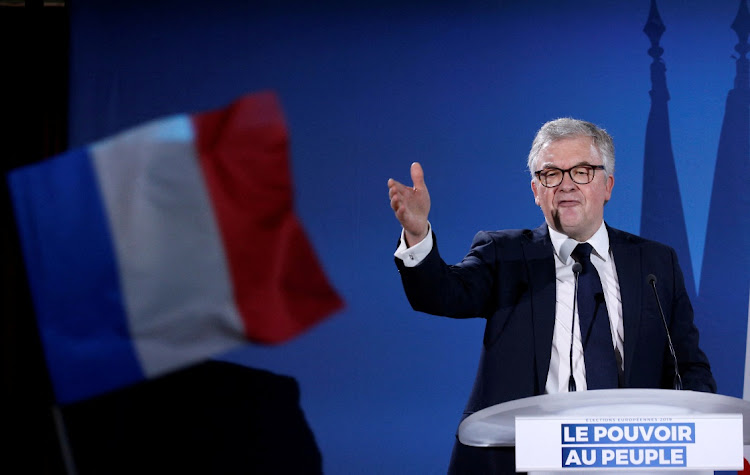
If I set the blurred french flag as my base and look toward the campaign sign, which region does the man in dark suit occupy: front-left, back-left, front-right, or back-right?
front-left

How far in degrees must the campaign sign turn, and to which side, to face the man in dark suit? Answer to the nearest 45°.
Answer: approximately 180°

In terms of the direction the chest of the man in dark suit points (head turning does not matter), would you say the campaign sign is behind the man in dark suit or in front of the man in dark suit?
in front

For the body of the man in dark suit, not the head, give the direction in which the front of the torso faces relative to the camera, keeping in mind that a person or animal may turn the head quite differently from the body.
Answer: toward the camera

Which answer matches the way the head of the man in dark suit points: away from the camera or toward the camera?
toward the camera

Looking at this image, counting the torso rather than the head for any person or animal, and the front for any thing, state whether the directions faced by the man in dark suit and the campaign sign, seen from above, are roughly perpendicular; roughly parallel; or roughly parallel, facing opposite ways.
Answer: roughly parallel

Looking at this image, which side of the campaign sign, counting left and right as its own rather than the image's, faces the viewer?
front

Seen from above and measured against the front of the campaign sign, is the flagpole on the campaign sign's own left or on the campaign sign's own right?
on the campaign sign's own right

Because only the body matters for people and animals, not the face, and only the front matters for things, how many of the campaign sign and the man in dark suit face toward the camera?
2
